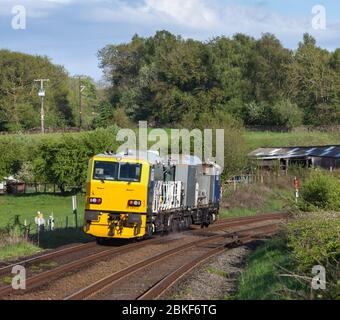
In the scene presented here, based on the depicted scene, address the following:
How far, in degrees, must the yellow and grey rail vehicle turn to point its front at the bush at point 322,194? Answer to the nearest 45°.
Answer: approximately 135° to its left

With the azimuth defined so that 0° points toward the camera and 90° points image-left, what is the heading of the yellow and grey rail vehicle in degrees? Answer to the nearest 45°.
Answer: approximately 45°

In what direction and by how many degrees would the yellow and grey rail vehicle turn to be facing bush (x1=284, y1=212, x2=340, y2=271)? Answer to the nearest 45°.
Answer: approximately 90° to its left

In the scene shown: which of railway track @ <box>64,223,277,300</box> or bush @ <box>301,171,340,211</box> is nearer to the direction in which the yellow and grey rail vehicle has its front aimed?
the railway track
